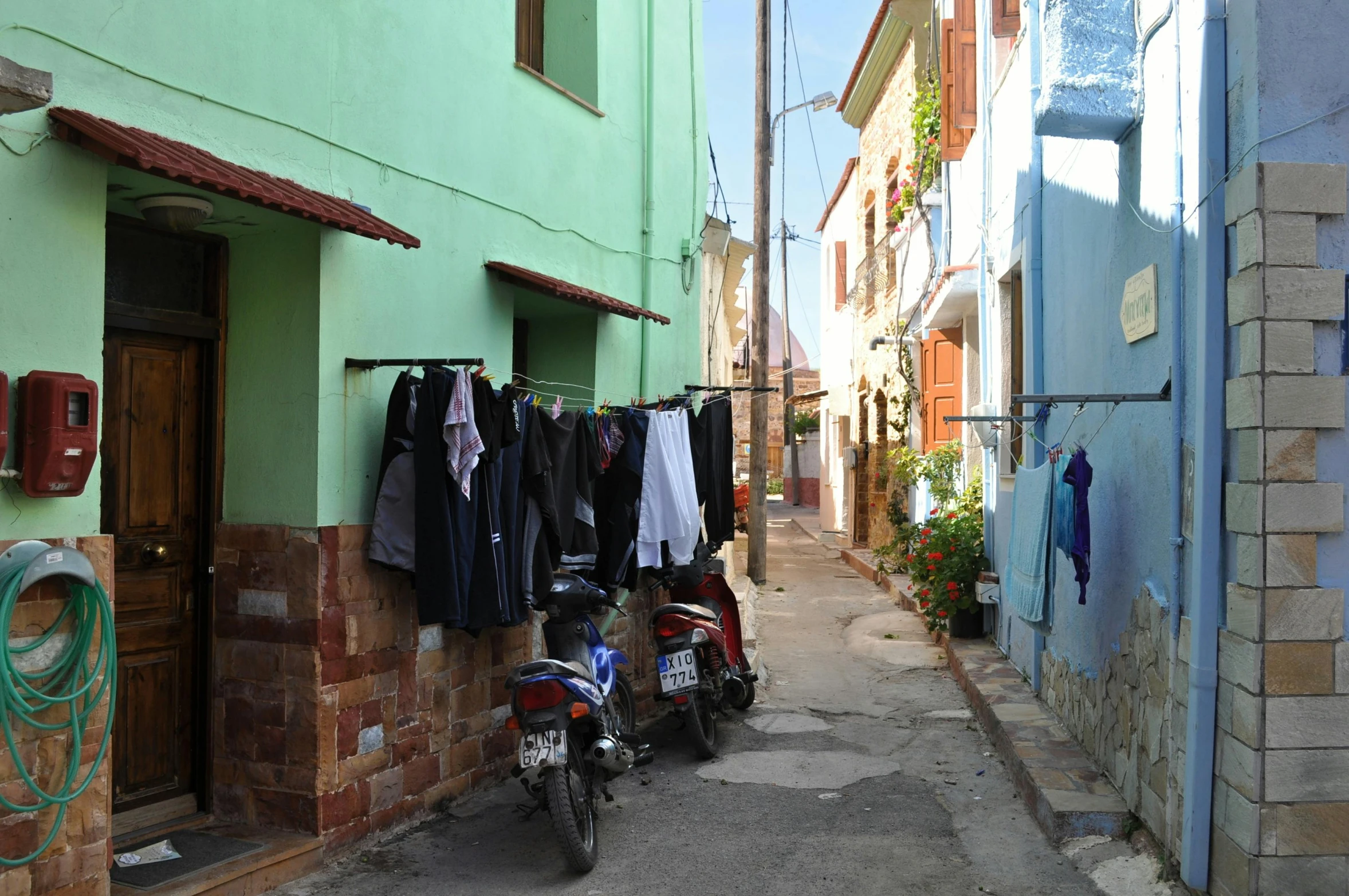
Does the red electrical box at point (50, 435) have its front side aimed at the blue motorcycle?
no

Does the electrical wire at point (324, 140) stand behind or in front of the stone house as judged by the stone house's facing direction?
in front

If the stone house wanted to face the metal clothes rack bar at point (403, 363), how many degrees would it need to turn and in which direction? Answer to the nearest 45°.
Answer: approximately 45° to its left

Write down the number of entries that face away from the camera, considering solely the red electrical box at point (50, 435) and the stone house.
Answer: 0

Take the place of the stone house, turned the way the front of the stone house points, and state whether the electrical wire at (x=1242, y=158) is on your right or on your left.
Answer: on your left

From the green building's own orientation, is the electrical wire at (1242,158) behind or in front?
in front

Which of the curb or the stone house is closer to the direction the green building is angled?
the curb

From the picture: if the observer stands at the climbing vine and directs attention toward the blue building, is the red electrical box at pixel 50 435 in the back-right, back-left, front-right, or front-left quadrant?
front-right

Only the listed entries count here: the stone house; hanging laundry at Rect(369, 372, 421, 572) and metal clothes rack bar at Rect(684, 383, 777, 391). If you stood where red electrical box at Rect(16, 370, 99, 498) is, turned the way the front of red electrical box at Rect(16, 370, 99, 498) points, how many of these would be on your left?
3

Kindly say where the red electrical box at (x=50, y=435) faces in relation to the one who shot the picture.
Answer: facing the viewer and to the right of the viewer

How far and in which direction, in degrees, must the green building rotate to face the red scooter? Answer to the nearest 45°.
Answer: approximately 90° to its left

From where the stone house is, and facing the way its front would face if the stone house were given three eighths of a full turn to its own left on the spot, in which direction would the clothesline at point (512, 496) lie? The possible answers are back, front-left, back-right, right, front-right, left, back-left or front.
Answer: right

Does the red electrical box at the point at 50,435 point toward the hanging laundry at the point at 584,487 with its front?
no

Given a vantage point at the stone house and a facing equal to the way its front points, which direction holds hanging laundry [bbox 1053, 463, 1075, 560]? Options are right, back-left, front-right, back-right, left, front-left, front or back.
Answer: front-left

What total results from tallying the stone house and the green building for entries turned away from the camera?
0

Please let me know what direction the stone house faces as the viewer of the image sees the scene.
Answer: facing the viewer and to the left of the viewer
